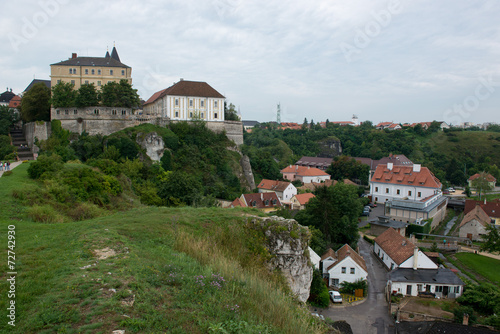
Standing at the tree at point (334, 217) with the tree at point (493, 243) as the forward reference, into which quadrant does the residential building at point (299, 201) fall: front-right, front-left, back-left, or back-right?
back-left

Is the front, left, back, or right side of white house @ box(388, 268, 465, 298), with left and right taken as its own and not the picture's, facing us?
front

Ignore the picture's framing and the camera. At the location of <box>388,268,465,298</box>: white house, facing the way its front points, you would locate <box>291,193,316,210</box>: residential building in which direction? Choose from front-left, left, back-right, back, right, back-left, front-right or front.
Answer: back-right

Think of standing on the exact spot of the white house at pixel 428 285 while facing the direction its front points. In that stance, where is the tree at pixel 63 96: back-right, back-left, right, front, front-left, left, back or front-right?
right

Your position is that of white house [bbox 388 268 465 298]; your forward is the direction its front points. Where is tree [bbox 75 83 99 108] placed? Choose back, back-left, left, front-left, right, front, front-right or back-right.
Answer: right

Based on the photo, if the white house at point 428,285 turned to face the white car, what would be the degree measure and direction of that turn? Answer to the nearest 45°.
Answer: approximately 45° to its right

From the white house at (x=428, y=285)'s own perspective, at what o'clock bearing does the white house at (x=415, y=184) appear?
the white house at (x=415, y=184) is roughly at 6 o'clock from the white house at (x=428, y=285).

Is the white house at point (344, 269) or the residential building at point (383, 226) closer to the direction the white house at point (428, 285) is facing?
the white house
